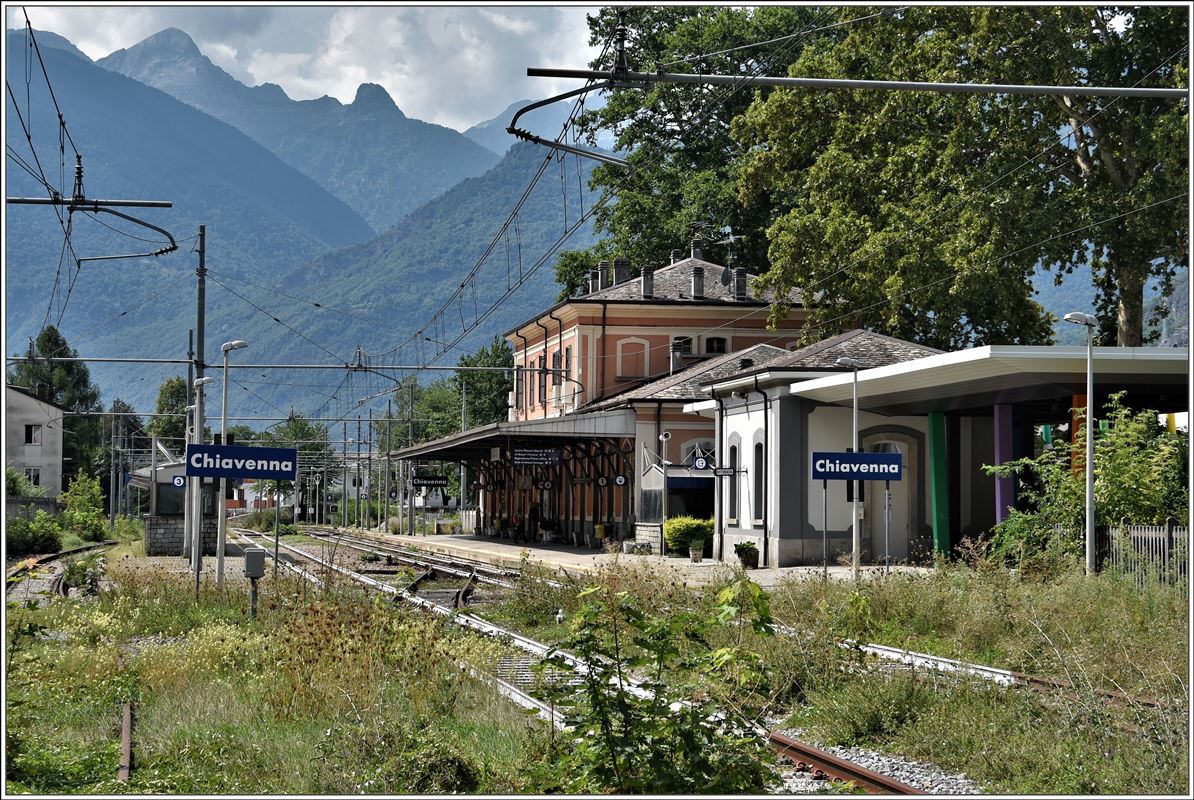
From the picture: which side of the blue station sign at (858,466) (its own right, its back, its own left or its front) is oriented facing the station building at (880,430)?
back

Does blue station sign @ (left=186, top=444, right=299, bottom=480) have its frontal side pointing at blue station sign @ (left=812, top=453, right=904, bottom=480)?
no

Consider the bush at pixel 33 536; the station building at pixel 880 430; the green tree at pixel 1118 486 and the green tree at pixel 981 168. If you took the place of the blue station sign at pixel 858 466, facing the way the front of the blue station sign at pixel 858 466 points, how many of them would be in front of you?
0

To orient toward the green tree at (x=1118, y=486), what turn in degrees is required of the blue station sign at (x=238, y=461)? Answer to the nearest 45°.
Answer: approximately 90° to its left

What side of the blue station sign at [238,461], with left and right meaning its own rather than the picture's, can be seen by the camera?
front

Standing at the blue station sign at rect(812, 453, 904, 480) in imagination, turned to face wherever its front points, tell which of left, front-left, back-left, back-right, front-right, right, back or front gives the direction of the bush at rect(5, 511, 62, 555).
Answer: back-right

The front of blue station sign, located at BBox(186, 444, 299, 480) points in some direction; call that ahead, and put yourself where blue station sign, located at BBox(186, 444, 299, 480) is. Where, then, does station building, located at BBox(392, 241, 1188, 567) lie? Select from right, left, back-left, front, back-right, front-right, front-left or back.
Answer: back-left

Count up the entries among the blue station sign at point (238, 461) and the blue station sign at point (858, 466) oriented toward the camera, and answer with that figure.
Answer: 2

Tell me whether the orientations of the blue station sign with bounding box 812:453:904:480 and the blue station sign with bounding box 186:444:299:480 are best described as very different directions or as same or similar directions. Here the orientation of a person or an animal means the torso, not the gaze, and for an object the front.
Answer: same or similar directions

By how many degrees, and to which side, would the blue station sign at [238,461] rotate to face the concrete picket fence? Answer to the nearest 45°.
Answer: approximately 90° to its left

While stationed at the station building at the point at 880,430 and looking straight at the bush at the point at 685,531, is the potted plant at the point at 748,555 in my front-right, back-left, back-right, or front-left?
front-left

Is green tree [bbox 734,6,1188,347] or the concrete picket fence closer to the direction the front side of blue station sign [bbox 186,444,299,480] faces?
the concrete picket fence

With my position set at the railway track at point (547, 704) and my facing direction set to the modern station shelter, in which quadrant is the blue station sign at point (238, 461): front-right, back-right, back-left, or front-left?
front-left

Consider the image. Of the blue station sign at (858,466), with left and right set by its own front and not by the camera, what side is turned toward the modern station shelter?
back
